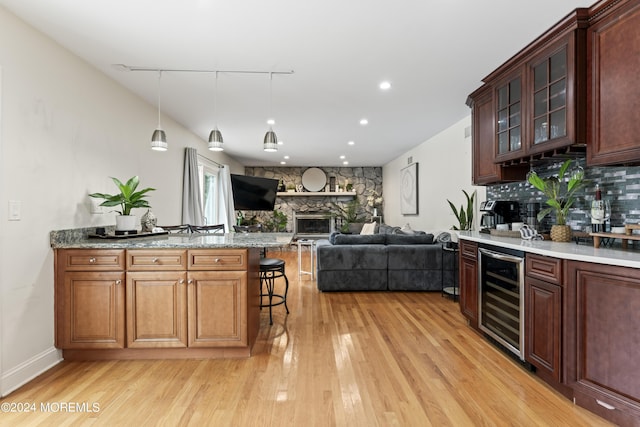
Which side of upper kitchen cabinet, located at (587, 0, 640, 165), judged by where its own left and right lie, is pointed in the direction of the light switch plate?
front

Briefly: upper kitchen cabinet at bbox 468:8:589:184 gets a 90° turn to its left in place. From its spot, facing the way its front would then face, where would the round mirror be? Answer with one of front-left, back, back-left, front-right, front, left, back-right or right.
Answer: back

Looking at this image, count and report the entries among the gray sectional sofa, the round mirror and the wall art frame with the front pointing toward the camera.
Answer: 1

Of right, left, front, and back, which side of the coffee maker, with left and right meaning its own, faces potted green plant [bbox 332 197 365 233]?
right

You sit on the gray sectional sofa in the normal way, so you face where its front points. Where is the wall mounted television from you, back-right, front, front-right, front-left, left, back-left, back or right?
front-left

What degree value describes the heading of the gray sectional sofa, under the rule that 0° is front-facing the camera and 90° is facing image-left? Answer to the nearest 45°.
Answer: approximately 180°

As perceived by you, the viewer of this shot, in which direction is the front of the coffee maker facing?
facing the viewer and to the left of the viewer

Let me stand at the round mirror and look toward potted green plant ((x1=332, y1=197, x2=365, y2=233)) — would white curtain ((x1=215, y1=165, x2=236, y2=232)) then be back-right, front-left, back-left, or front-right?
back-right

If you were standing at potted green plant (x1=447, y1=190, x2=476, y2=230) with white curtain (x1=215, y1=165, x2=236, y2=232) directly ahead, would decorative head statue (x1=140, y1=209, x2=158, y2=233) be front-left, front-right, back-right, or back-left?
front-left

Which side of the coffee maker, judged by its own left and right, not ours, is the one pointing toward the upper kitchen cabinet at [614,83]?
left

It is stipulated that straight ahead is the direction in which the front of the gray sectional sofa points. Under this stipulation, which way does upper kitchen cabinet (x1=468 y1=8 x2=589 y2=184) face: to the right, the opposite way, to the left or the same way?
to the left

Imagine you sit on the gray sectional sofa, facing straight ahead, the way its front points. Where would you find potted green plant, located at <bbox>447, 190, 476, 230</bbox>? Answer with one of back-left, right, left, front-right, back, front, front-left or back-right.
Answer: right

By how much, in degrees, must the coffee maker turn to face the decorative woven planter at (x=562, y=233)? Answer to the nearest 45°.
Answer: approximately 90° to its left

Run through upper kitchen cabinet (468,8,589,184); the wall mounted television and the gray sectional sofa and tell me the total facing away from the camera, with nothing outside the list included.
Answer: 1

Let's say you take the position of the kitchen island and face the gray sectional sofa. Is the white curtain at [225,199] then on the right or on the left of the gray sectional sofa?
left

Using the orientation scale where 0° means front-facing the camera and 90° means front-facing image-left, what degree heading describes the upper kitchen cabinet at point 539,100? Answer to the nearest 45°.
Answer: approximately 45°

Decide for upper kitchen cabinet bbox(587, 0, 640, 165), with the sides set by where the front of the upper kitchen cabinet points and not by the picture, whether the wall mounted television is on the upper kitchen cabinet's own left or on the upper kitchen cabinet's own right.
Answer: on the upper kitchen cabinet's own right

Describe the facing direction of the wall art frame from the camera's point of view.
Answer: facing to the left of the viewer
